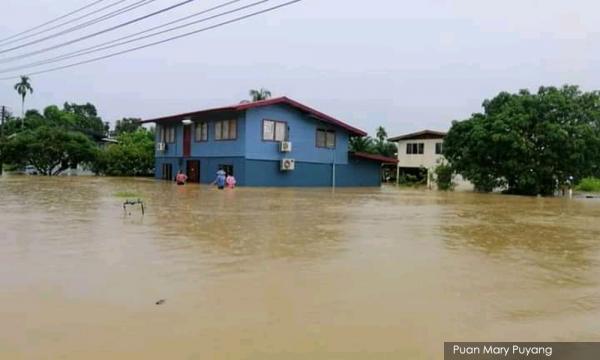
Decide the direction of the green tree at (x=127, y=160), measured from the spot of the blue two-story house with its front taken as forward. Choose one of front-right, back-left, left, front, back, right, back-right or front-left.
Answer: right

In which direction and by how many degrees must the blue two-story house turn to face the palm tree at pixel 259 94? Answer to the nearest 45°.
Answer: approximately 135° to its right

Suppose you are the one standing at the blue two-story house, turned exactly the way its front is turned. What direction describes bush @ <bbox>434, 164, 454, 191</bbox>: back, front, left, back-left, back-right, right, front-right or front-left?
back-left

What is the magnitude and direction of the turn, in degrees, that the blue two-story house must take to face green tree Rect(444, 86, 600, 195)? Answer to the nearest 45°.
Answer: approximately 135° to its left

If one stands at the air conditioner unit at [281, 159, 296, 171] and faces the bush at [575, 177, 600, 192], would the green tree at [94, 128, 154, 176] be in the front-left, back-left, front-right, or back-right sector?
back-left

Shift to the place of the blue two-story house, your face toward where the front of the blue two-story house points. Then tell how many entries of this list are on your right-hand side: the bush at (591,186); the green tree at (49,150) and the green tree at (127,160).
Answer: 2

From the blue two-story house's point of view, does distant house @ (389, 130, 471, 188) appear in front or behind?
behind

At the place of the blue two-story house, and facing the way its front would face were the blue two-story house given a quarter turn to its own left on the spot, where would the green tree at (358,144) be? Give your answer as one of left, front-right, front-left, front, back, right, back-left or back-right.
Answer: left

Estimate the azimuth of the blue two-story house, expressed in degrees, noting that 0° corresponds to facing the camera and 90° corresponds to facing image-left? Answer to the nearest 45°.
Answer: approximately 45°

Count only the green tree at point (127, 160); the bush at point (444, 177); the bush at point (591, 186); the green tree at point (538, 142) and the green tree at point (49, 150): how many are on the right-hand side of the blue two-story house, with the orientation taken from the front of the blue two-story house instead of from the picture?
2

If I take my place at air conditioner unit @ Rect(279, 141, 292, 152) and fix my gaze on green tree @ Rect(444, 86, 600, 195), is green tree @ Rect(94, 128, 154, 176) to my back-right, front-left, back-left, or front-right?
back-left
